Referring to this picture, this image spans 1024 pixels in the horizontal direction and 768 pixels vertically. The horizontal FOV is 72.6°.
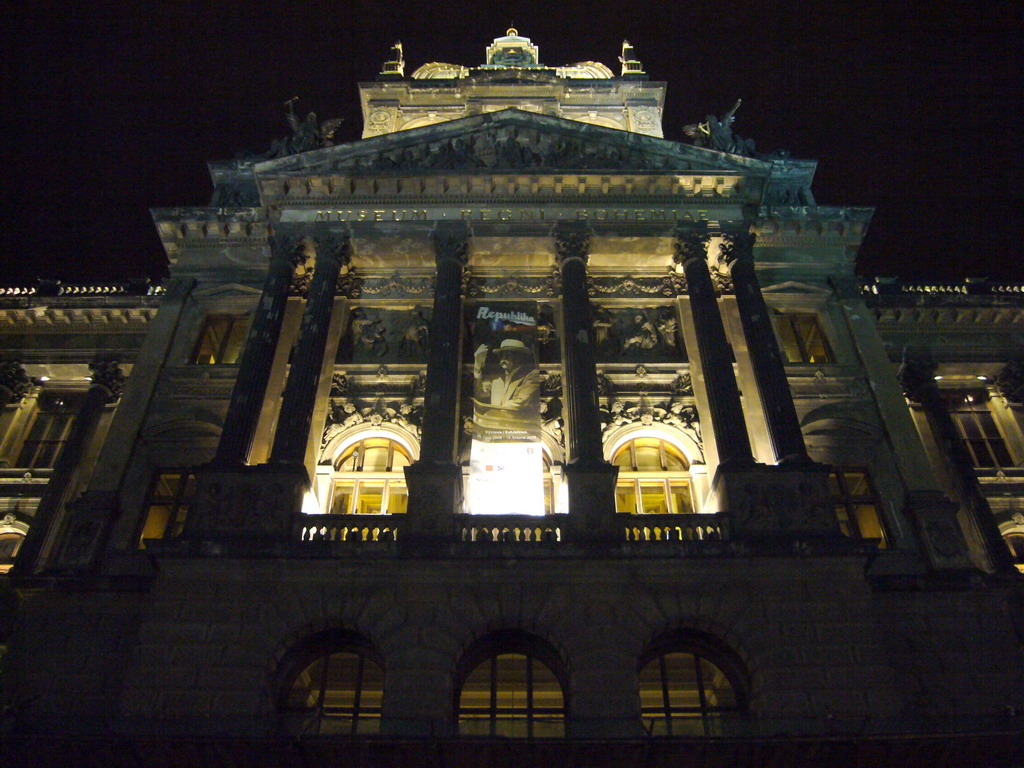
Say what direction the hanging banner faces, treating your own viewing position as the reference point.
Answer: facing the viewer
